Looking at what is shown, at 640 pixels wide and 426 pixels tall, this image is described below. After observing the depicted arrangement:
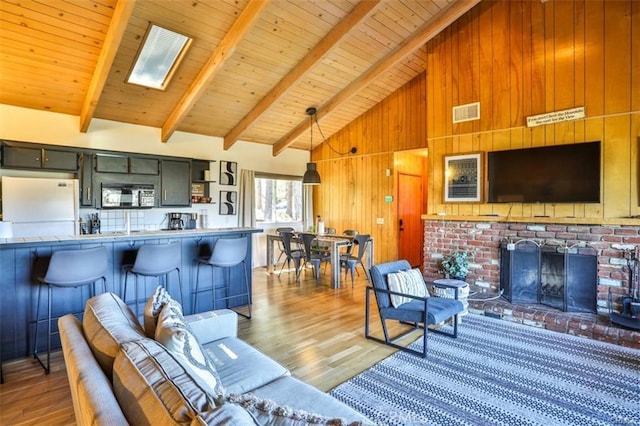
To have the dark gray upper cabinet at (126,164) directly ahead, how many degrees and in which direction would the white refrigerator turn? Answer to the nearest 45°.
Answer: approximately 90° to its left

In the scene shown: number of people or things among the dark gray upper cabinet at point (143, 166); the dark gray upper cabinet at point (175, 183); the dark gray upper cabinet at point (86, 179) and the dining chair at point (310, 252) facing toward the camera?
3

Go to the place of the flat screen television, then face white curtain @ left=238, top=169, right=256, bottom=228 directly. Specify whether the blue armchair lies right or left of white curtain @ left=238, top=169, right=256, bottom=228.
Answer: left

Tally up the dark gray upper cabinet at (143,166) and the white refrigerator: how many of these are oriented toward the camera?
2

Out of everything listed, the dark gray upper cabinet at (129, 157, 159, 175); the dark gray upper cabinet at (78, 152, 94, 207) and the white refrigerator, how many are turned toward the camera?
3

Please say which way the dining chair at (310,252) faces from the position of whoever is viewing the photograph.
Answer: facing away from the viewer and to the right of the viewer

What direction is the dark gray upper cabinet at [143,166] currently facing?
toward the camera

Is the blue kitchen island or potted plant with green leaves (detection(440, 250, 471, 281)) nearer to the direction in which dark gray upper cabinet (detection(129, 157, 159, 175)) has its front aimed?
the blue kitchen island

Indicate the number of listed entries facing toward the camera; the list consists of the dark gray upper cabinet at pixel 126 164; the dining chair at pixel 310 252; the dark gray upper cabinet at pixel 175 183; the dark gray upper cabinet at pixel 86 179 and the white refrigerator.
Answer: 4

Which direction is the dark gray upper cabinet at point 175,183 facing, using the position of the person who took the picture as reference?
facing the viewer

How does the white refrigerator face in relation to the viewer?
toward the camera

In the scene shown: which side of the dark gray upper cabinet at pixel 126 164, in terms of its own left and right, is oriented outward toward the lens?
front

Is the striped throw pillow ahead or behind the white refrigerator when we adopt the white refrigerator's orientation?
ahead

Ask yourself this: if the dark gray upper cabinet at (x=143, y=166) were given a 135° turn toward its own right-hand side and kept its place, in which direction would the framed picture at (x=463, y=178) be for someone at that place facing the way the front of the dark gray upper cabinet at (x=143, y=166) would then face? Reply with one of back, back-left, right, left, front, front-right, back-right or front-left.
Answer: back
